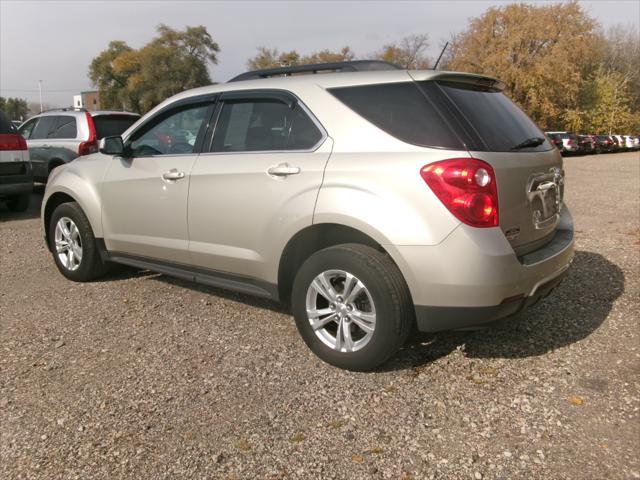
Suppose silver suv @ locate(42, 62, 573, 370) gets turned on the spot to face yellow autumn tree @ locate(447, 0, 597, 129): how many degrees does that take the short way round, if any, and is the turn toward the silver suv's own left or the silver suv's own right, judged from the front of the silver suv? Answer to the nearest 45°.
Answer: approximately 45° to the silver suv's own right

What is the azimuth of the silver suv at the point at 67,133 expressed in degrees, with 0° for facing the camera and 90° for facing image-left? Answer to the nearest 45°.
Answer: approximately 135°

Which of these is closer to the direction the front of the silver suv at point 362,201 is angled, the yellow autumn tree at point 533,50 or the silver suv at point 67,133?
the silver suv

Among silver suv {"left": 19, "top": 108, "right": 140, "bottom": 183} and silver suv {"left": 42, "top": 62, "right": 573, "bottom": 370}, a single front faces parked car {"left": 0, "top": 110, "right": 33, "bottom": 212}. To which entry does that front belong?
silver suv {"left": 42, "top": 62, "right": 573, "bottom": 370}

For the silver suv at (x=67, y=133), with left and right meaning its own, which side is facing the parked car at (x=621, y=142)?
right

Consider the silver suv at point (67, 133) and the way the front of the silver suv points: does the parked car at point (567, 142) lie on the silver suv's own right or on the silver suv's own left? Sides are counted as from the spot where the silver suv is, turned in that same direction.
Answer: on the silver suv's own right

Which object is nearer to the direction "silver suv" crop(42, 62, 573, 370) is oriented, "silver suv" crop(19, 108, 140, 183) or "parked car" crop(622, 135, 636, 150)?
the silver suv

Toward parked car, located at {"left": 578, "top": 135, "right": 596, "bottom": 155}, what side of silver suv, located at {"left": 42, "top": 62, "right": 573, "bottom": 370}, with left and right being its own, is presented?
right

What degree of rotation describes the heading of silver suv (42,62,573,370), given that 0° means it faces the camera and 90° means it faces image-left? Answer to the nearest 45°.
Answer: approximately 135°

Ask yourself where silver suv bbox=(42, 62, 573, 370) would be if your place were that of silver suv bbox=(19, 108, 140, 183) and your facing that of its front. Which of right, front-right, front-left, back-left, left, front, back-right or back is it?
back-left

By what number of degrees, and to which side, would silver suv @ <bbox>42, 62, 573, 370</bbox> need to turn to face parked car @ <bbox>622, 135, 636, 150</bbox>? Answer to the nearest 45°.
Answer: approximately 90° to its right

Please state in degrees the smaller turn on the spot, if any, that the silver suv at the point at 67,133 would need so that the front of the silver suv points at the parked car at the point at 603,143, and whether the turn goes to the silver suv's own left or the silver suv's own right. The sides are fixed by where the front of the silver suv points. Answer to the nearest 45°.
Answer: approximately 90° to the silver suv's own right
